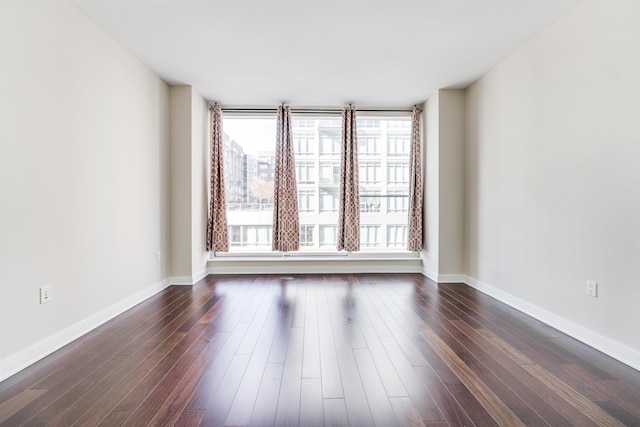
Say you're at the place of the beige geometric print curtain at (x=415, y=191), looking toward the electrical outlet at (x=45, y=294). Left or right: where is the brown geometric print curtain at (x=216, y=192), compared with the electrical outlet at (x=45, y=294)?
right

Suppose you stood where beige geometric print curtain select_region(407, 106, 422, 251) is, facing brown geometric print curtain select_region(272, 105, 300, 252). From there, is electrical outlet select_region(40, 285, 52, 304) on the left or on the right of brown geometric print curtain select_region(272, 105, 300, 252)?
left

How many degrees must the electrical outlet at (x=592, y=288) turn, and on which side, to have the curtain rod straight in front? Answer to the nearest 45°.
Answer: approximately 45° to its right

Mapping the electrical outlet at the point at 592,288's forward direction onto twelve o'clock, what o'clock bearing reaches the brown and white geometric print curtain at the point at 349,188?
The brown and white geometric print curtain is roughly at 2 o'clock from the electrical outlet.

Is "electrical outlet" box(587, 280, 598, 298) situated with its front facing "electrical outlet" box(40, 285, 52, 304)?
yes

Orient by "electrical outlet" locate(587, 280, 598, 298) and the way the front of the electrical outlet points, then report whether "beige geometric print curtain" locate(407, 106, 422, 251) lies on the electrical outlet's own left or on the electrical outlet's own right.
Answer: on the electrical outlet's own right

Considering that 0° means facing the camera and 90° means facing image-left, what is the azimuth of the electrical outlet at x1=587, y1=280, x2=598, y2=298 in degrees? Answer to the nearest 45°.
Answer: approximately 45°

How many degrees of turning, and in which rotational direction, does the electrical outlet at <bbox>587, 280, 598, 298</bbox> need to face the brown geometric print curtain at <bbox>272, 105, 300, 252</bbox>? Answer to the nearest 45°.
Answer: approximately 45° to its right

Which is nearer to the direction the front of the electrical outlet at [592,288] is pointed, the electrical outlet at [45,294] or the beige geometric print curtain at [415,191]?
the electrical outlet
